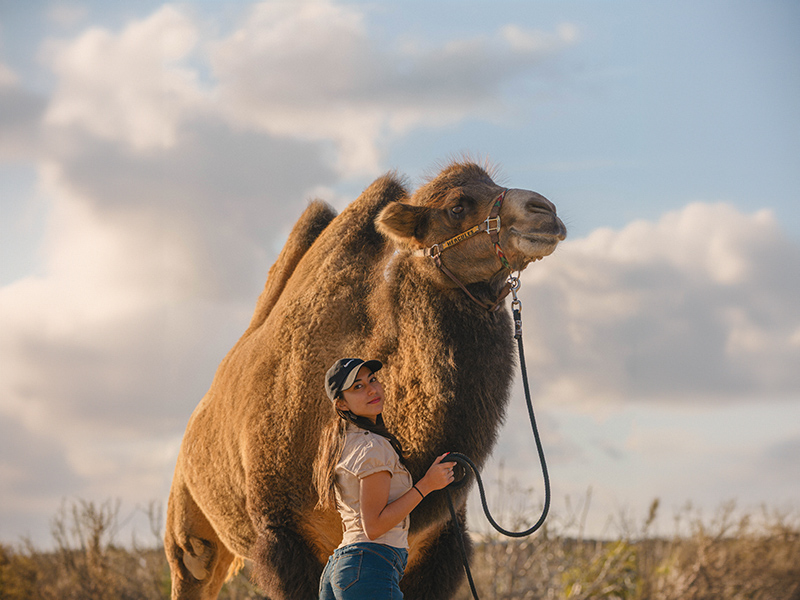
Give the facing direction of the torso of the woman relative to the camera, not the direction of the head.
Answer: to the viewer's right

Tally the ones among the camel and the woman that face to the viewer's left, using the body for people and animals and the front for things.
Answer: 0

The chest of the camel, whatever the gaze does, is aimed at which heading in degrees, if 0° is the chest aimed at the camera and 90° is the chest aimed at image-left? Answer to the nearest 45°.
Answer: approximately 315°

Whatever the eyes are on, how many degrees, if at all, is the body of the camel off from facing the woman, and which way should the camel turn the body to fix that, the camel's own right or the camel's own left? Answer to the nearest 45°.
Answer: approximately 45° to the camel's own right

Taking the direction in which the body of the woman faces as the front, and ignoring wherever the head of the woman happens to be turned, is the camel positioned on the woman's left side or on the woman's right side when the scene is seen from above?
on the woman's left side
